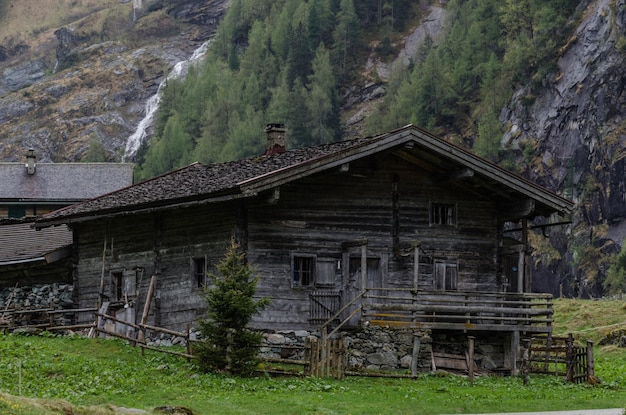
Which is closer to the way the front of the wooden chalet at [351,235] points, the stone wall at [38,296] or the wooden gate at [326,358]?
the wooden gate

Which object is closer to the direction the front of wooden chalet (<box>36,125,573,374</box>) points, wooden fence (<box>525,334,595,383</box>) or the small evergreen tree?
the wooden fence

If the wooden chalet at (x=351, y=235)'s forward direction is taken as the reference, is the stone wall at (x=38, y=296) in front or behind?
behind

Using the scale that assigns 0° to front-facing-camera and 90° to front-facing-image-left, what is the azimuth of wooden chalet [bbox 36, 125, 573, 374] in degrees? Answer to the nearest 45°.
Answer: approximately 315°
